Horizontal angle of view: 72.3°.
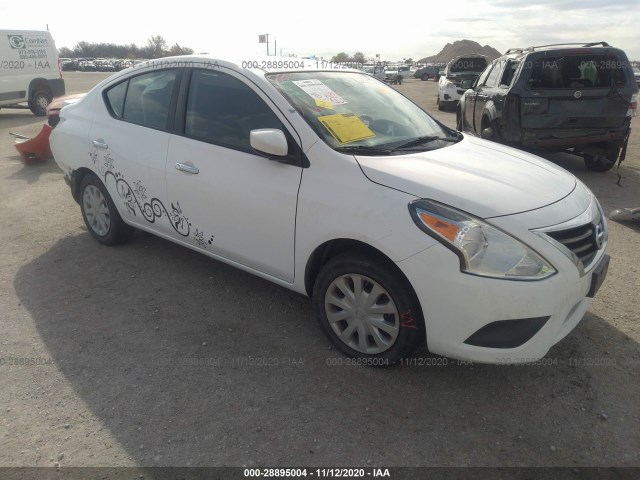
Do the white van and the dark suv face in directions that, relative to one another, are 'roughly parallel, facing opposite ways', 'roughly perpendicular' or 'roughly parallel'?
roughly perpendicular

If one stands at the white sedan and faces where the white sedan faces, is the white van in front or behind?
behind

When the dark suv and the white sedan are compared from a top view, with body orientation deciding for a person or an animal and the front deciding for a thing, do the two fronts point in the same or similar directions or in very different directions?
very different directions

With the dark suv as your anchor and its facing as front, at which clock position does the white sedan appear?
The white sedan is roughly at 8 o'clock from the dark suv.

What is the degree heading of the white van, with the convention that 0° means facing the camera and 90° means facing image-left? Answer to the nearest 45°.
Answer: approximately 90°

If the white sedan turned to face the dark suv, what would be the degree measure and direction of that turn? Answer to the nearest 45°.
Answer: approximately 90° to its left

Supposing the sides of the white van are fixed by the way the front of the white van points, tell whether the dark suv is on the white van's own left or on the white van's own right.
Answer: on the white van's own left

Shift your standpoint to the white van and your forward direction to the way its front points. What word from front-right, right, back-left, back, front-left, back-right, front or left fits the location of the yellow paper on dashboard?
left

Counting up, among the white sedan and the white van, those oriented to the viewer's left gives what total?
1
